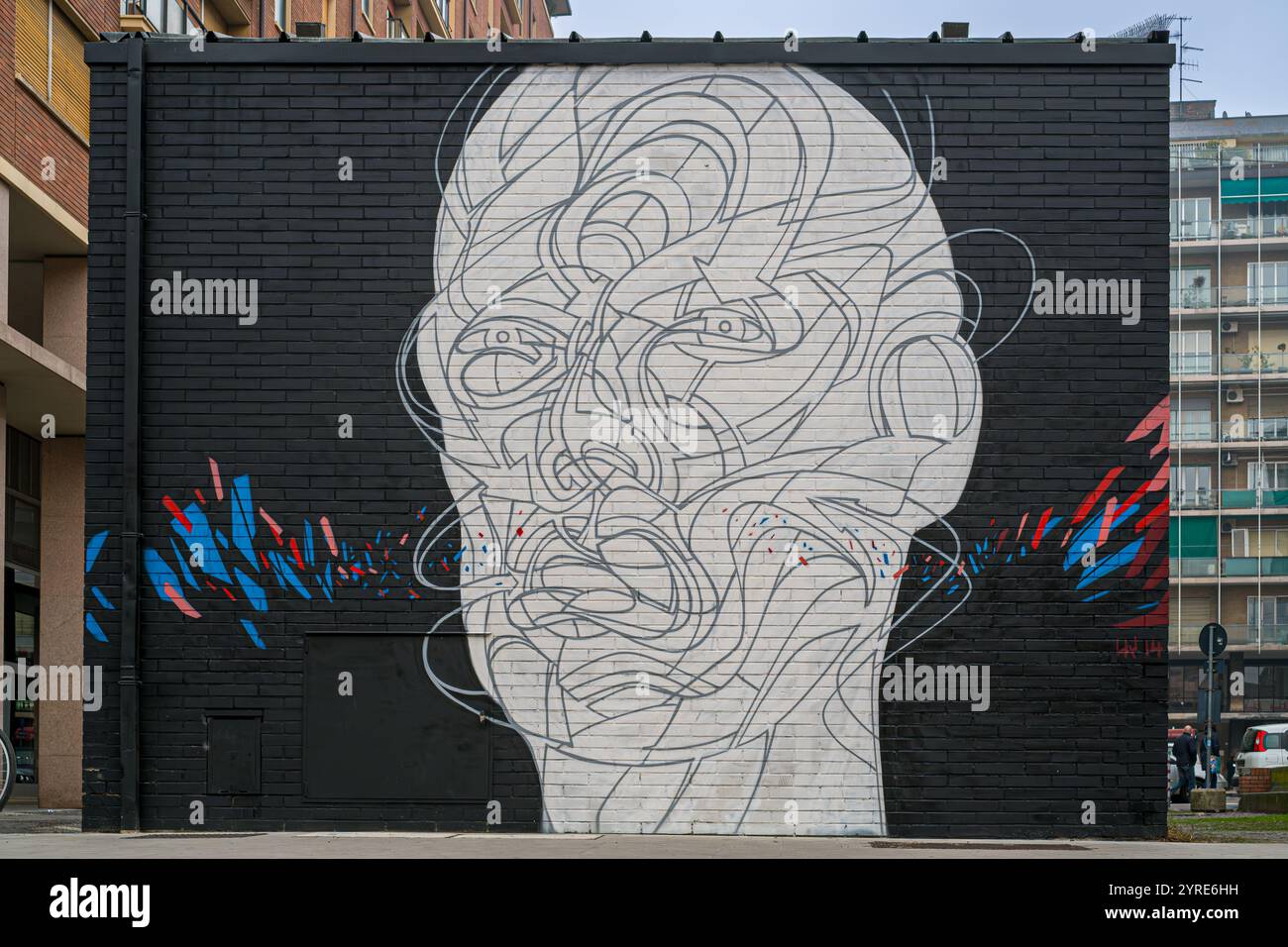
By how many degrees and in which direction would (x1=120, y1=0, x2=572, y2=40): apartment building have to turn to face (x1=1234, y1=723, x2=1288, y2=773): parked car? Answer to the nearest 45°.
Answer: approximately 45° to its left

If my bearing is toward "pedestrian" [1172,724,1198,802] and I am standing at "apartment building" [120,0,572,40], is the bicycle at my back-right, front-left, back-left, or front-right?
front-right

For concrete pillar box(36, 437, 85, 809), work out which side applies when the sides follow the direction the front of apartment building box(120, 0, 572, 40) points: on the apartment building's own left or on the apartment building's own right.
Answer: on the apartment building's own right

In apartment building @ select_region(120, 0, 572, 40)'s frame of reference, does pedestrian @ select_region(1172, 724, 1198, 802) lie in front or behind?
in front

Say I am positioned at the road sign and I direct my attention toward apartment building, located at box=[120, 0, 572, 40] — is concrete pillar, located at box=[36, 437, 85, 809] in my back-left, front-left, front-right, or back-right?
front-left

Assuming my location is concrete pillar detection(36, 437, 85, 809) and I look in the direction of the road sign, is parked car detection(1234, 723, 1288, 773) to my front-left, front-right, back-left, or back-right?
front-left

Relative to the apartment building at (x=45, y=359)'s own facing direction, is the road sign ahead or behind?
ahead

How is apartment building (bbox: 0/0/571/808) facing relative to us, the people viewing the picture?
facing the viewer and to the right of the viewer
